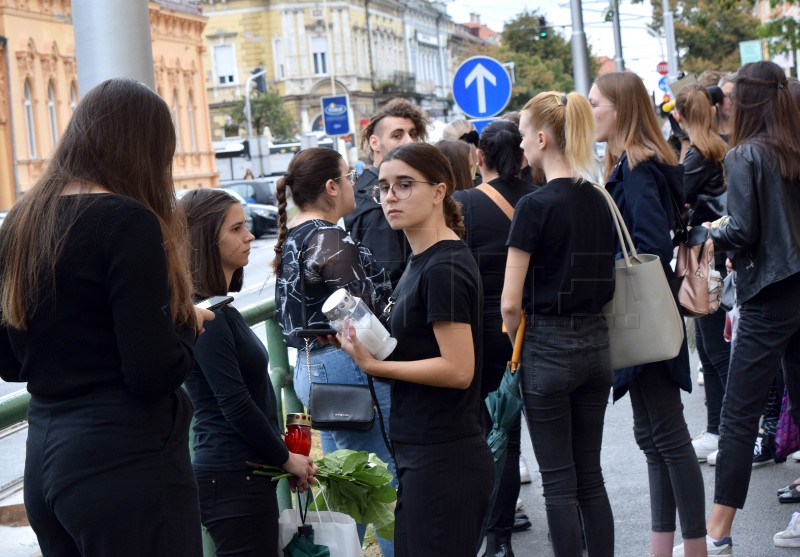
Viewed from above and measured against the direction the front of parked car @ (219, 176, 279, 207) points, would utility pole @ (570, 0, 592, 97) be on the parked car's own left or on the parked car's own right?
on the parked car's own left

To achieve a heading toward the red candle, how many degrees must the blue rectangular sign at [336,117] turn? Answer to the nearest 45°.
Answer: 0° — it already faces it

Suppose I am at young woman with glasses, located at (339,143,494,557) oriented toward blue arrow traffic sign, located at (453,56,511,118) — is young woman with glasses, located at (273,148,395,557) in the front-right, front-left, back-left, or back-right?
front-left

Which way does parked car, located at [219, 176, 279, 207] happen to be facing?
to the viewer's left

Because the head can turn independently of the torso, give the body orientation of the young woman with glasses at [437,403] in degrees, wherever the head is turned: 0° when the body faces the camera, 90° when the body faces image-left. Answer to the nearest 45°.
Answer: approximately 90°

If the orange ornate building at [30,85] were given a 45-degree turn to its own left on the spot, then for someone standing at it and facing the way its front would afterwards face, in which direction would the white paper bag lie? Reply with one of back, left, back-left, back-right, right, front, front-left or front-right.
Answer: right

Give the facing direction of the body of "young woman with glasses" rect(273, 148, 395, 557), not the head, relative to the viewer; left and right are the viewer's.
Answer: facing away from the viewer and to the right of the viewer

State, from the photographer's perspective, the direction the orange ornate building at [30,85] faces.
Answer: facing the viewer and to the right of the viewer

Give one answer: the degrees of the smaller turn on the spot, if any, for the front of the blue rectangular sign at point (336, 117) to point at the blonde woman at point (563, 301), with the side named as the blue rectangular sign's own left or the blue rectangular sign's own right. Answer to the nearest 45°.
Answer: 0° — it already faces them

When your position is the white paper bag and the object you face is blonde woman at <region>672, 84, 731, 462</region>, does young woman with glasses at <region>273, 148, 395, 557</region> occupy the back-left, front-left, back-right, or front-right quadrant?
front-left

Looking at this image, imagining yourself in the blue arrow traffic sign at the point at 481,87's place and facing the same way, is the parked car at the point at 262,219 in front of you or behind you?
behind

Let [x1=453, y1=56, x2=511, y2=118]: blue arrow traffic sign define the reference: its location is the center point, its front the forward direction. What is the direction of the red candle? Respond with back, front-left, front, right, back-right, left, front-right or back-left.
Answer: front

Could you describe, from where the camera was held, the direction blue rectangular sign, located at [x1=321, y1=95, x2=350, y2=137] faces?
facing the viewer

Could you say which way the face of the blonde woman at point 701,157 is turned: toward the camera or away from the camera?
away from the camera
